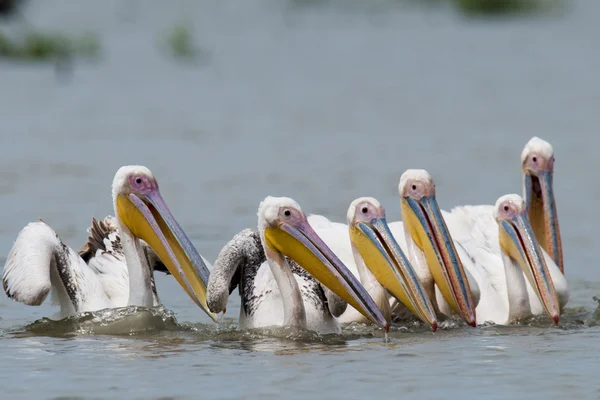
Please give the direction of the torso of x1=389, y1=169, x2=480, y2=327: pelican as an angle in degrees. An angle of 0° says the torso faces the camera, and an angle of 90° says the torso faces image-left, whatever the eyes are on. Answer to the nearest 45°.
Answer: approximately 315°

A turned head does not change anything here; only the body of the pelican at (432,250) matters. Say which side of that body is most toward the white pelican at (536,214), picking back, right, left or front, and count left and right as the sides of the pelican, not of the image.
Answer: left

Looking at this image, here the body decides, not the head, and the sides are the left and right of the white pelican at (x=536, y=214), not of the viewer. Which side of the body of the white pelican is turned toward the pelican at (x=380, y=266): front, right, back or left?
right

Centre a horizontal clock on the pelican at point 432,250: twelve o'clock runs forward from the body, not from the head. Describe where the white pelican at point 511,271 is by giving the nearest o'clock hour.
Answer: The white pelican is roughly at 10 o'clock from the pelican.

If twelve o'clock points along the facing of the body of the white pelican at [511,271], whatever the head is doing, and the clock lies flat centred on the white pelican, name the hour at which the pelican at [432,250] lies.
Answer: The pelican is roughly at 4 o'clock from the white pelican.

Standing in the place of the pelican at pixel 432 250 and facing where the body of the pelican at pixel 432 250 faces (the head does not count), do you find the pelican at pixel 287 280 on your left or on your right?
on your right

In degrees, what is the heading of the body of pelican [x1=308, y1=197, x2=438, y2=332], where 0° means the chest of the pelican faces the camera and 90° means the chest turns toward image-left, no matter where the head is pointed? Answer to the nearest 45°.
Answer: approximately 315°

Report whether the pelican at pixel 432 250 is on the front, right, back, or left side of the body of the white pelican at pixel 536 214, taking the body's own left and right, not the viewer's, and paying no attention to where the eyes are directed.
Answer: right

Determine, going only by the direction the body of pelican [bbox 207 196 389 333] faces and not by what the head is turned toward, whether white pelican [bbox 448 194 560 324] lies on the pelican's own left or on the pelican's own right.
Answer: on the pelican's own left

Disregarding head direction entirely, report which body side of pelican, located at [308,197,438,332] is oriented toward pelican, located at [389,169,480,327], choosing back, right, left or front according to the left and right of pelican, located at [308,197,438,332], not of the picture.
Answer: left
